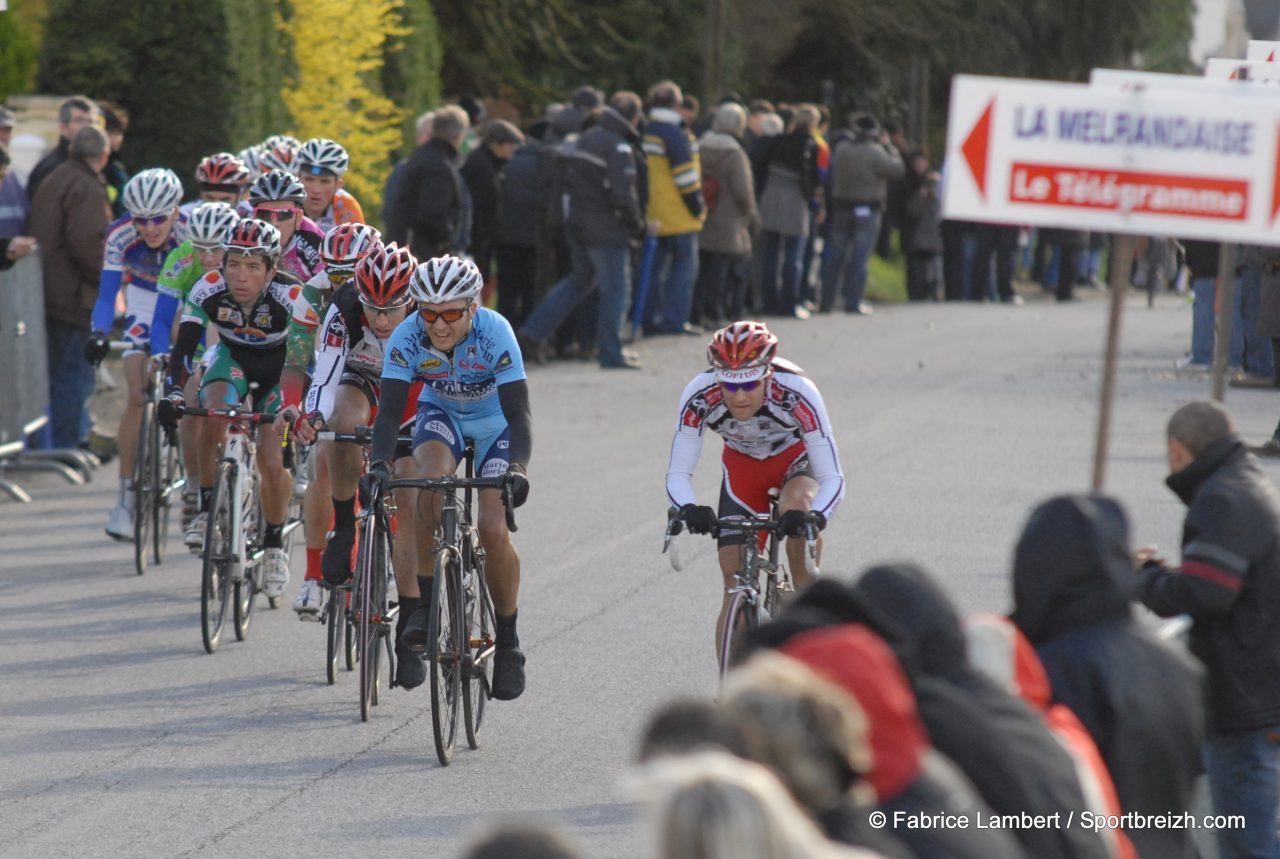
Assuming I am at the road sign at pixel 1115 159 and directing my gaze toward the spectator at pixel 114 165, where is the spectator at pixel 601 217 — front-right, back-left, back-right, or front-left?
front-right

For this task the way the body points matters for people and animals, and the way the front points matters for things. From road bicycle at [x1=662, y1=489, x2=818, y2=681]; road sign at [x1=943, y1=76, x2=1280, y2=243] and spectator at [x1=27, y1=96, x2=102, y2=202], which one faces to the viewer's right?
the spectator

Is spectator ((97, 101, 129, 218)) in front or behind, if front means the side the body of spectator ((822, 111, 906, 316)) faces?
behind

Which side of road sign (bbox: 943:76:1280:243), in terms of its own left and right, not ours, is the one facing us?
front

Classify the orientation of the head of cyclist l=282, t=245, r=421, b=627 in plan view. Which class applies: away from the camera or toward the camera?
toward the camera

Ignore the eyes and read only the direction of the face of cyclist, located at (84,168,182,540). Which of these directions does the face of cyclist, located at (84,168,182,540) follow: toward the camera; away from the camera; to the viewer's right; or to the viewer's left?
toward the camera

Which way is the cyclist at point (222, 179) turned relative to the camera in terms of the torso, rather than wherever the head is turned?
toward the camera

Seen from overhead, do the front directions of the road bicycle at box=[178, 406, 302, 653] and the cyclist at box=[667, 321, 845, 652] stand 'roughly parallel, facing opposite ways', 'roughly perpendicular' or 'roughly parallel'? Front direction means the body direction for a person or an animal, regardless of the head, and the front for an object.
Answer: roughly parallel

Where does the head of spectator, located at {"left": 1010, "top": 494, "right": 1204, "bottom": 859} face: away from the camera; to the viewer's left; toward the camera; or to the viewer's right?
away from the camera

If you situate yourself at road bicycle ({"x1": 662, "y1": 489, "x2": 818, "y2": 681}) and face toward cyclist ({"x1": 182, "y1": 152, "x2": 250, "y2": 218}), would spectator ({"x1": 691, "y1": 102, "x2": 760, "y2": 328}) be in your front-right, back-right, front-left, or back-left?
front-right

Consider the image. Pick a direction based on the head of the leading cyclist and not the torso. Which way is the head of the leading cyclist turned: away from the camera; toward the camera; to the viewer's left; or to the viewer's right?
toward the camera

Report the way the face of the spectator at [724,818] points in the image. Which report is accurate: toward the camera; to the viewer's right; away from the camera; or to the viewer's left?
away from the camera

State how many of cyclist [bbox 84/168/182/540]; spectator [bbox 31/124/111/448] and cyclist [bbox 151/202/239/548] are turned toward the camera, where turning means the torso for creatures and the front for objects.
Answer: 2

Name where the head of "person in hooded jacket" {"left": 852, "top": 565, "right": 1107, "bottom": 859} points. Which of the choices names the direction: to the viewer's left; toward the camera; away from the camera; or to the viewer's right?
away from the camera

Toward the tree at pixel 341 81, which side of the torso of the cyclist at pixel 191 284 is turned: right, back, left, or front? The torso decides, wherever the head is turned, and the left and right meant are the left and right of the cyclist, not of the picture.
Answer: back

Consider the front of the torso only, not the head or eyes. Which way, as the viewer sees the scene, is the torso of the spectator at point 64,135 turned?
to the viewer's right

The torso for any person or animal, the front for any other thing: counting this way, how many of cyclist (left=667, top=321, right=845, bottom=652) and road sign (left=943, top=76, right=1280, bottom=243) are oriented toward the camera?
2
